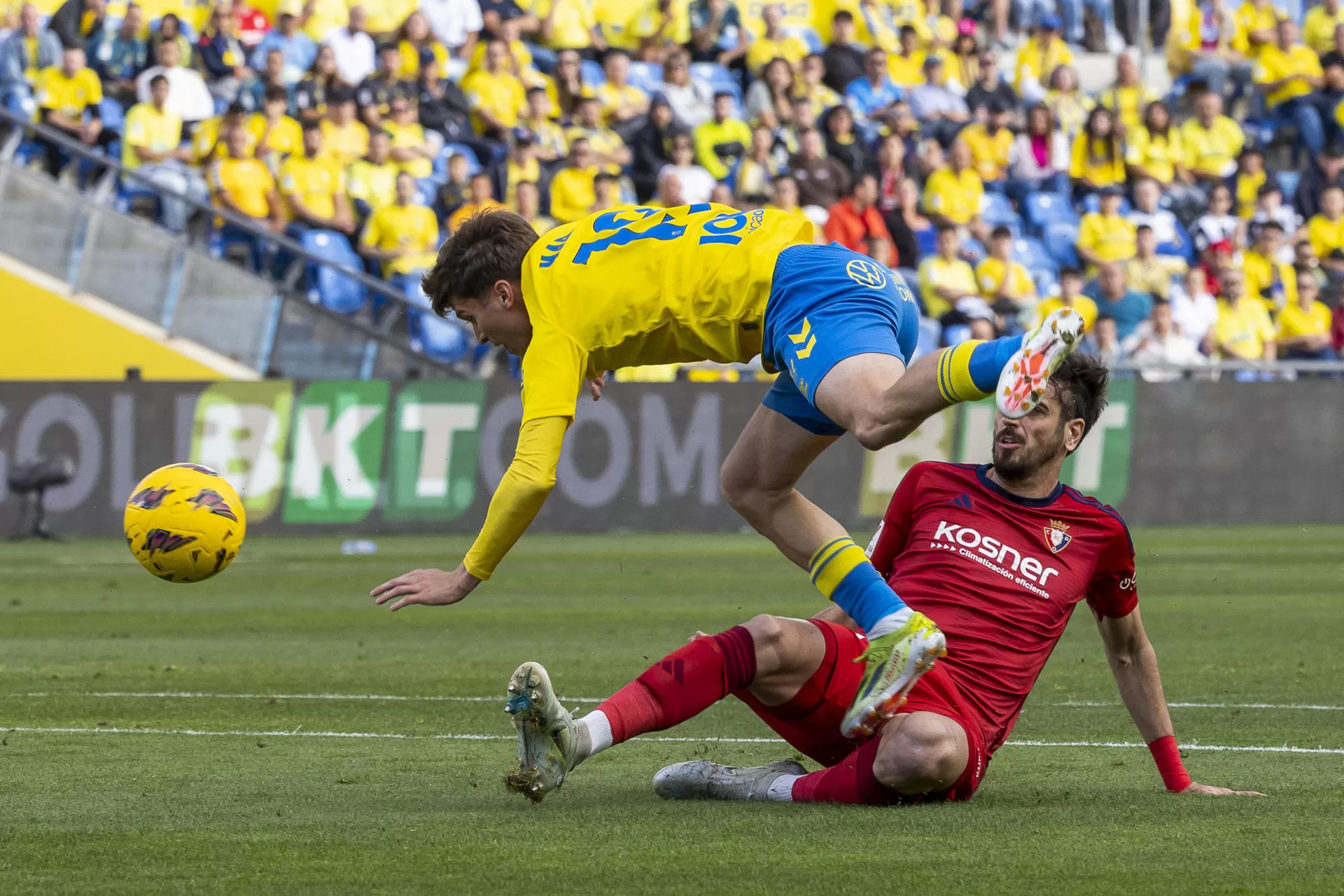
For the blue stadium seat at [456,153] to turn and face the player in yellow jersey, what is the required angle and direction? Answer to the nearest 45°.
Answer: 0° — it already faces them

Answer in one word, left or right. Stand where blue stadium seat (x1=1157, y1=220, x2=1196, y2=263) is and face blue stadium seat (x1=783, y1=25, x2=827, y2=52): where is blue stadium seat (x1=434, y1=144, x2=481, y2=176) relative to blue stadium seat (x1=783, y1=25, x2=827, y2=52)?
left

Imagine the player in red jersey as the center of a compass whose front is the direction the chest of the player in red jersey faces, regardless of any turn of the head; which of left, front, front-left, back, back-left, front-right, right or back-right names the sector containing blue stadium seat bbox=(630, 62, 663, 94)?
back-right

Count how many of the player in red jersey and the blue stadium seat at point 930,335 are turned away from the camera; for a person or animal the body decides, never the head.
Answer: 0

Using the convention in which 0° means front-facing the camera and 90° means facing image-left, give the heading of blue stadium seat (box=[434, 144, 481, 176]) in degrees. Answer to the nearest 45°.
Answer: approximately 0°

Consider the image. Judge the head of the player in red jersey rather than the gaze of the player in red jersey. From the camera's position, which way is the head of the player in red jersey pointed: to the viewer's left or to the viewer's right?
to the viewer's left

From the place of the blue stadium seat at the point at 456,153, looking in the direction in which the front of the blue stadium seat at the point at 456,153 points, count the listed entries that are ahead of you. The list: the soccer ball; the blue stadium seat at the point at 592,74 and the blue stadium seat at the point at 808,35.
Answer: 1

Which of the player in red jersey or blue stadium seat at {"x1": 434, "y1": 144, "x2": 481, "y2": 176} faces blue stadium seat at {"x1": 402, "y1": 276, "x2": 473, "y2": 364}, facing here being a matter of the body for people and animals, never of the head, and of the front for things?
blue stadium seat at {"x1": 434, "y1": 144, "x2": 481, "y2": 176}

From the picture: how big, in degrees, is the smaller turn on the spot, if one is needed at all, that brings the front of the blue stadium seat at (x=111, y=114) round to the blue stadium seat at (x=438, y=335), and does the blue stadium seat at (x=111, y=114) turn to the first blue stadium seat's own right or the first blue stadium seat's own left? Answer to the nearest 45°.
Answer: approximately 90° to the first blue stadium seat's own left

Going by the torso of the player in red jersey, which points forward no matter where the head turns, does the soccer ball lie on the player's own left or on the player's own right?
on the player's own right

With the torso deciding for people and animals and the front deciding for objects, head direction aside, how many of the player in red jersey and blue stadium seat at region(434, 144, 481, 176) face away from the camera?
0

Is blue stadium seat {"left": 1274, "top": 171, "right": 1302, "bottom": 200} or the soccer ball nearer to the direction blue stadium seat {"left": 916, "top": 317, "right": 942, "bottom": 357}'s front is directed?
the soccer ball

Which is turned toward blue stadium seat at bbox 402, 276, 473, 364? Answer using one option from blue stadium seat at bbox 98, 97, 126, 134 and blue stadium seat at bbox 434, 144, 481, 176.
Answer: blue stadium seat at bbox 434, 144, 481, 176

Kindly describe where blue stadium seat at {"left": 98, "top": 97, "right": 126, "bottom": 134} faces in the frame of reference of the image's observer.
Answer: facing the viewer and to the left of the viewer
